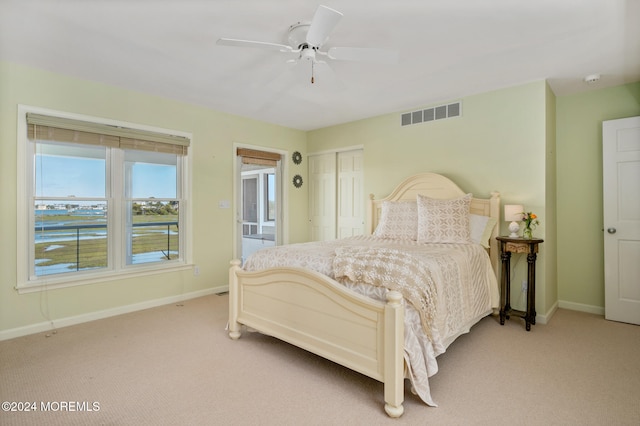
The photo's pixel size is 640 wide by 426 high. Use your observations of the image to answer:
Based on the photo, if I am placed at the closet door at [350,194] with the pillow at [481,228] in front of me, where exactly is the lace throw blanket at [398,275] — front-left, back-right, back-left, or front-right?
front-right

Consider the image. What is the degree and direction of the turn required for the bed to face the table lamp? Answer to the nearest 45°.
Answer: approximately 180°

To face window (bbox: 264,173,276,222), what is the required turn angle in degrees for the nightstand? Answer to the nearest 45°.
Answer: approximately 45° to its right

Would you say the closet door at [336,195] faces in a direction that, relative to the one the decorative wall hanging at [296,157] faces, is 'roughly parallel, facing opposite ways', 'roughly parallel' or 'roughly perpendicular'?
roughly perpendicular

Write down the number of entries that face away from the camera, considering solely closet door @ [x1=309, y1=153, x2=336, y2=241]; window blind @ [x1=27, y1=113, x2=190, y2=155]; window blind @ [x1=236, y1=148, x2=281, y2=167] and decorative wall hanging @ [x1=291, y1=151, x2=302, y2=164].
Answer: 0

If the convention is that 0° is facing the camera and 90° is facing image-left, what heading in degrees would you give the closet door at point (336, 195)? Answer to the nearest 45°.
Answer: approximately 45°

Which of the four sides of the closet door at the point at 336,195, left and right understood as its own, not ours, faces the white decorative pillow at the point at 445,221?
left

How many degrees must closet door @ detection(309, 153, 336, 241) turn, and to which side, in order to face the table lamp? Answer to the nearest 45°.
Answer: approximately 90° to its left

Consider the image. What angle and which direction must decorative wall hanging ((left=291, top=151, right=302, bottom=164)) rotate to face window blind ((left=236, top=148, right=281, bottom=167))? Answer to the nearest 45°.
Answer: approximately 90° to its right

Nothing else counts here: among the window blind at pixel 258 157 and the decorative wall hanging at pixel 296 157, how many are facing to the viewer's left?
0

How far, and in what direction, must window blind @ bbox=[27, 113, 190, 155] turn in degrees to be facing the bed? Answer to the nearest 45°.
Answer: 0° — it already faces it

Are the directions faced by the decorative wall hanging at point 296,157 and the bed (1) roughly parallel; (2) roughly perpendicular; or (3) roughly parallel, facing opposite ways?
roughly perpendicular

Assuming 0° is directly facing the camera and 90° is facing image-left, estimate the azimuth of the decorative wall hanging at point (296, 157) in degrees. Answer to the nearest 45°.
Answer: approximately 315°

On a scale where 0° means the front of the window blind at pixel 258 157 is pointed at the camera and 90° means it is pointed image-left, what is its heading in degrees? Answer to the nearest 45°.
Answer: approximately 315°

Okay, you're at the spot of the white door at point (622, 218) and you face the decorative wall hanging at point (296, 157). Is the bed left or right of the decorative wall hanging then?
left

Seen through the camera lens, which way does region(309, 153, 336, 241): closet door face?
facing the viewer and to the left of the viewer

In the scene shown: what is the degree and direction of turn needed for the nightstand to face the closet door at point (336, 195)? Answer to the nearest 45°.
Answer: approximately 45° to its right
